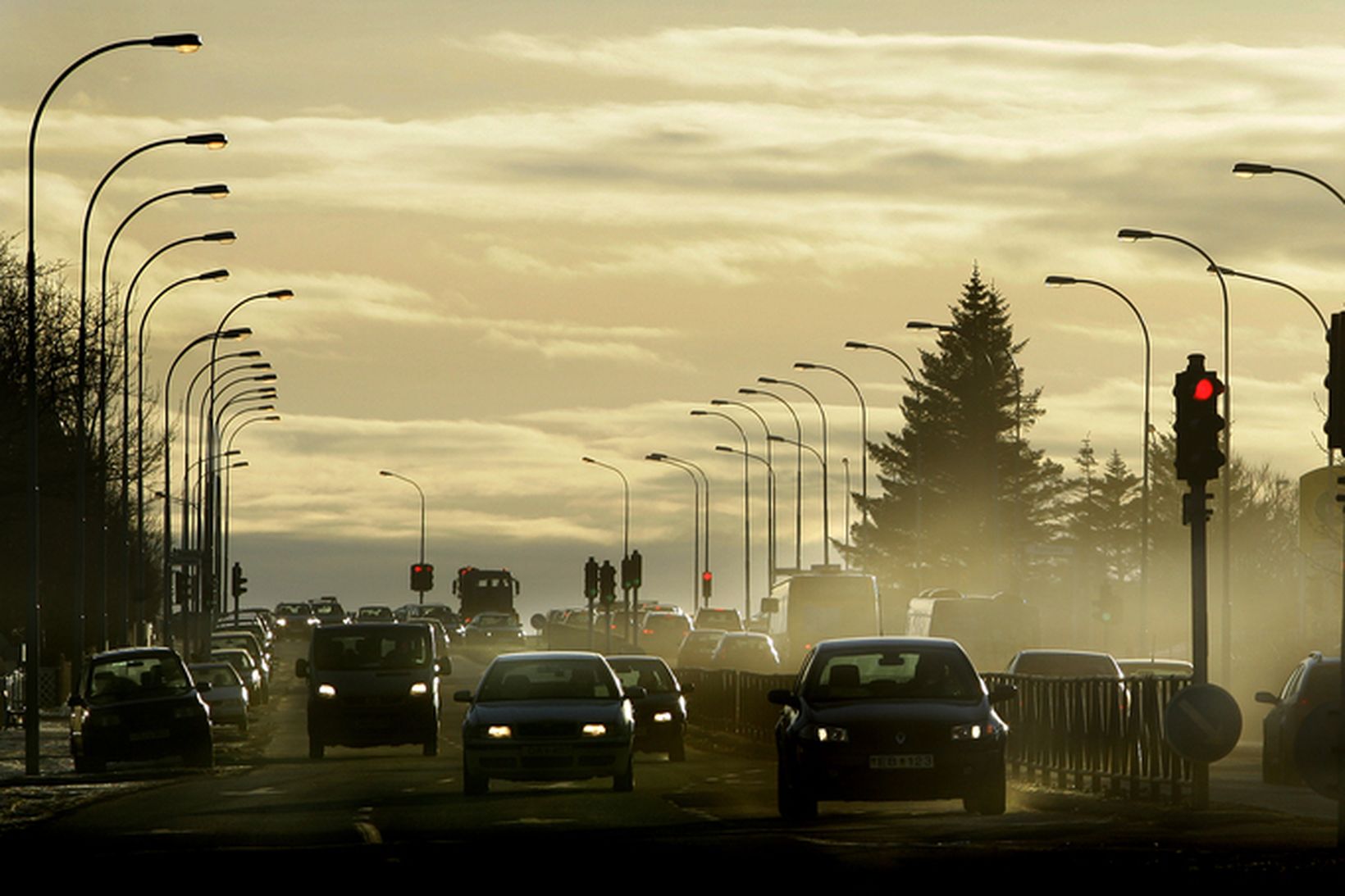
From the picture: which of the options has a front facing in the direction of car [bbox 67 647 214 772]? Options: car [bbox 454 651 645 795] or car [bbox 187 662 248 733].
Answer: car [bbox 187 662 248 733]

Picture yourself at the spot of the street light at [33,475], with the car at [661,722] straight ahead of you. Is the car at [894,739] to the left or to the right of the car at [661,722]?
right

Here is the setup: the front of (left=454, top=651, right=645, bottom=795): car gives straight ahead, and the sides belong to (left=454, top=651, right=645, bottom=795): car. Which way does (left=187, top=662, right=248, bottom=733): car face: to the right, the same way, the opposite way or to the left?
the same way

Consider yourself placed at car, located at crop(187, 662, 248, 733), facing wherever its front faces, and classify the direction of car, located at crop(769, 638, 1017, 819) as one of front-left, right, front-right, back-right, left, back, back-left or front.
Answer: front

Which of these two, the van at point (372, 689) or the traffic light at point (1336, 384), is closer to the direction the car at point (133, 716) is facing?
the traffic light

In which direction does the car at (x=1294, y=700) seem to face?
away from the camera

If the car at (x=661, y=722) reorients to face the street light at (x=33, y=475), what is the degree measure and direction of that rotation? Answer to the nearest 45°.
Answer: approximately 90° to its right

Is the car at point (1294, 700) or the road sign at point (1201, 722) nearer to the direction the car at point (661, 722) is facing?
the road sign

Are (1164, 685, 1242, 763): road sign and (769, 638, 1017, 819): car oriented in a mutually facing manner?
no

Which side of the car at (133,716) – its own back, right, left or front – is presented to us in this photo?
front

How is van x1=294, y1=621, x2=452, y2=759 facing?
toward the camera

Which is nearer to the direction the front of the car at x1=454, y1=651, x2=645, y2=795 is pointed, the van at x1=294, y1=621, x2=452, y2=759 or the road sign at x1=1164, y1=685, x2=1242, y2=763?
the road sign

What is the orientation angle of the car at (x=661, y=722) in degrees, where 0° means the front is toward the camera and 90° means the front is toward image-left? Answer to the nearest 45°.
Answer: approximately 0°

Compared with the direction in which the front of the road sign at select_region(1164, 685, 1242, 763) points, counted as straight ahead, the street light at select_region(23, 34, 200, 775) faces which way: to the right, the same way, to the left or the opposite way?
to the left

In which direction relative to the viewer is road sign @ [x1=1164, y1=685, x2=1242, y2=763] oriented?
toward the camera

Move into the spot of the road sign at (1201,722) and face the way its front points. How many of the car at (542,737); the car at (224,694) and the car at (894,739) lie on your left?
0

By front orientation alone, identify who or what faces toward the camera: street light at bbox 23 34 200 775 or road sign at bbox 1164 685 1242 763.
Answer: the road sign

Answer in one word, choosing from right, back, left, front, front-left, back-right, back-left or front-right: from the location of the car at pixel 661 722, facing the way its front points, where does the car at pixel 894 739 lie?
front

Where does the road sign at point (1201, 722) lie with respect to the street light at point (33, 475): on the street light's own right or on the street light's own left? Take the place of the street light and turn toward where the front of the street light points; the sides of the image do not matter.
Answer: on the street light's own right

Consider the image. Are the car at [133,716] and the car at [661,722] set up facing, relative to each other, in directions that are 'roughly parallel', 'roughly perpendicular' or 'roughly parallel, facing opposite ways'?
roughly parallel

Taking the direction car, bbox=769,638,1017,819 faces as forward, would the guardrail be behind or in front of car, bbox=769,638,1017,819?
behind

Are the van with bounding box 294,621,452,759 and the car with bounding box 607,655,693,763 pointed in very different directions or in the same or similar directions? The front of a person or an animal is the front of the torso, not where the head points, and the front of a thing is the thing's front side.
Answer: same or similar directions

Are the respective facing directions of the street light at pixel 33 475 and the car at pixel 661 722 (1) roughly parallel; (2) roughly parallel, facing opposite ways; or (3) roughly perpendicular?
roughly perpendicular

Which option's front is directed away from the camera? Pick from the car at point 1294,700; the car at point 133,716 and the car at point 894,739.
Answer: the car at point 1294,700
